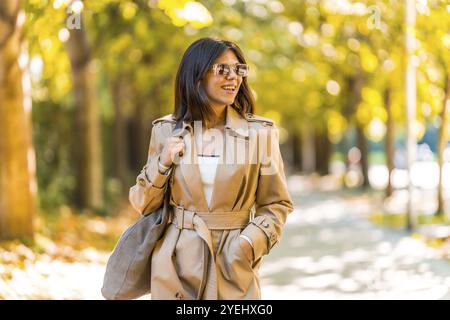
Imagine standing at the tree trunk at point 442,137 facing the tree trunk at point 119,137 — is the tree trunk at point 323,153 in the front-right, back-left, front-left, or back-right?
front-right

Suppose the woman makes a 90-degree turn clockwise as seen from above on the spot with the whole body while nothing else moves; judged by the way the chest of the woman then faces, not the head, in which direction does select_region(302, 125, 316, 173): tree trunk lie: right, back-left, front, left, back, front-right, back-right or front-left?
right

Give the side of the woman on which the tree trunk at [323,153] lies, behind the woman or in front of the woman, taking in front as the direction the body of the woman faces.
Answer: behind

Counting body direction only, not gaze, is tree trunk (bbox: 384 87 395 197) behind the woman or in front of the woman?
behind

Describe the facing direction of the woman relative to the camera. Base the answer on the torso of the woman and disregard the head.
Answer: toward the camera

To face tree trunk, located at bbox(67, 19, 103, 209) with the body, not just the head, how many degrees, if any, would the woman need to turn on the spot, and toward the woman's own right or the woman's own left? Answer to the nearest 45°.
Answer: approximately 180°

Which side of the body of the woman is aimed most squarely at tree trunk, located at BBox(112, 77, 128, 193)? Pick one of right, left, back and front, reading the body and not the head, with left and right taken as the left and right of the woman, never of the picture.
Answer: back

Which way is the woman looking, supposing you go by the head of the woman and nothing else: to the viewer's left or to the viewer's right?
to the viewer's right

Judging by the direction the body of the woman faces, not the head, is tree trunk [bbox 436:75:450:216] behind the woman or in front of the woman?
behind

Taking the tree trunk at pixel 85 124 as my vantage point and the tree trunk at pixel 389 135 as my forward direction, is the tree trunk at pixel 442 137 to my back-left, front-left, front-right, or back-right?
front-right
